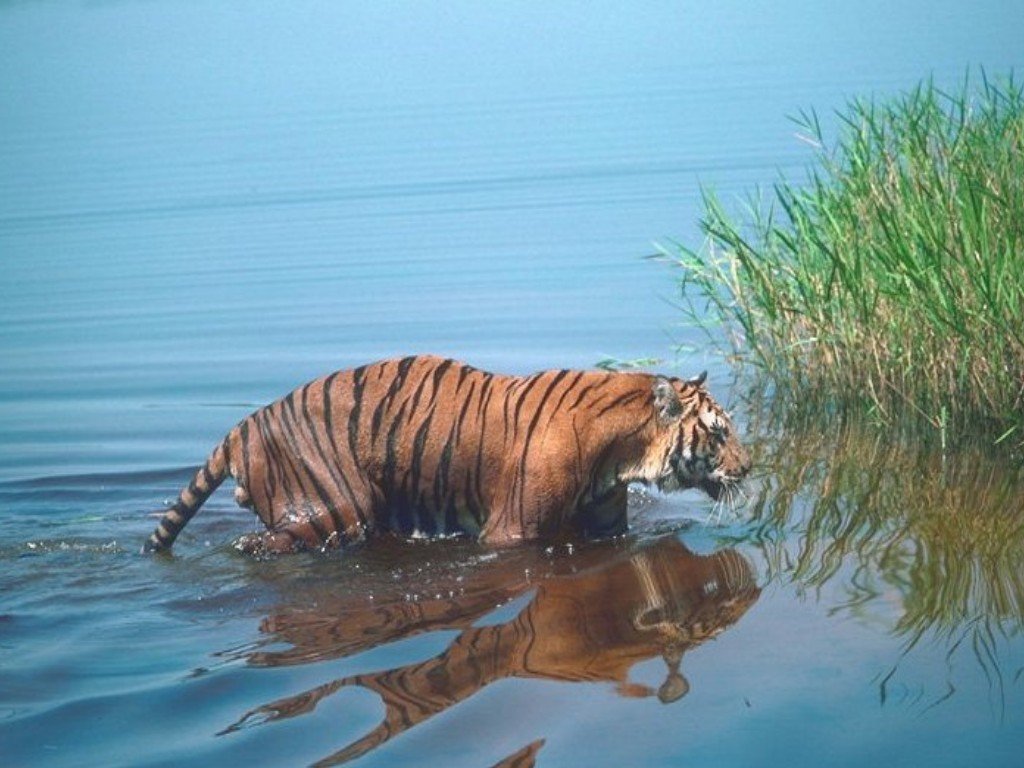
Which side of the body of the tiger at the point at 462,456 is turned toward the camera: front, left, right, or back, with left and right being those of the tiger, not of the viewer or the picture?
right

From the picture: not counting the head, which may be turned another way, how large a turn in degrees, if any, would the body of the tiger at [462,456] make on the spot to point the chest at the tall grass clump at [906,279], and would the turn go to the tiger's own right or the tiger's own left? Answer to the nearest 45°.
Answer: approximately 45° to the tiger's own left
